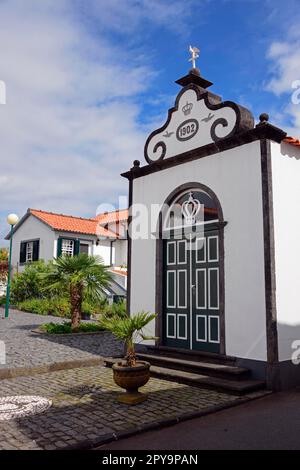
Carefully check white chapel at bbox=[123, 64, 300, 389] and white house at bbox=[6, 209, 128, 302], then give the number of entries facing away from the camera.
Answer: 0

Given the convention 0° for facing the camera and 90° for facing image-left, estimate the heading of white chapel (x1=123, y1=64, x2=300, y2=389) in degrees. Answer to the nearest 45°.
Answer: approximately 45°

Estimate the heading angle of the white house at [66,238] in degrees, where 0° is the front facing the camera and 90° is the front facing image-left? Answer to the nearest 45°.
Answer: approximately 315°

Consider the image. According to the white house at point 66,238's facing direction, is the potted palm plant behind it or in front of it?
in front

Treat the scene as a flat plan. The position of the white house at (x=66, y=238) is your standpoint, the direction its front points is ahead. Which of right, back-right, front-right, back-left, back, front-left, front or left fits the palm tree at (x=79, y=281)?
front-right

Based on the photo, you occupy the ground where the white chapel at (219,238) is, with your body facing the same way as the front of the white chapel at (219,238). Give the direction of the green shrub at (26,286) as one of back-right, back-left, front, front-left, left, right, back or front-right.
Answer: right

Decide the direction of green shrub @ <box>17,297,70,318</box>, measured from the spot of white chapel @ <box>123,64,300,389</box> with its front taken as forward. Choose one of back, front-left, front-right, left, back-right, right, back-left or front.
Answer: right

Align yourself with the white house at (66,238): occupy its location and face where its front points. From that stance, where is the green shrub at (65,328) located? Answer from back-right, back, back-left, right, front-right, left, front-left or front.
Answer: front-right

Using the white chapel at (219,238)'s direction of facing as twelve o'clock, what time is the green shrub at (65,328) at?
The green shrub is roughly at 3 o'clock from the white chapel.
